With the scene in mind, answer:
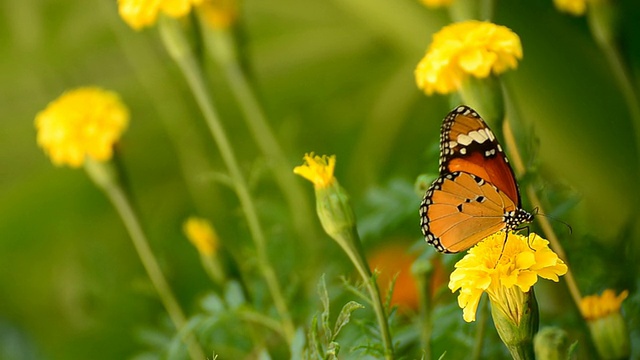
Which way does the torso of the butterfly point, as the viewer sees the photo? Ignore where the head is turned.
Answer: to the viewer's right
